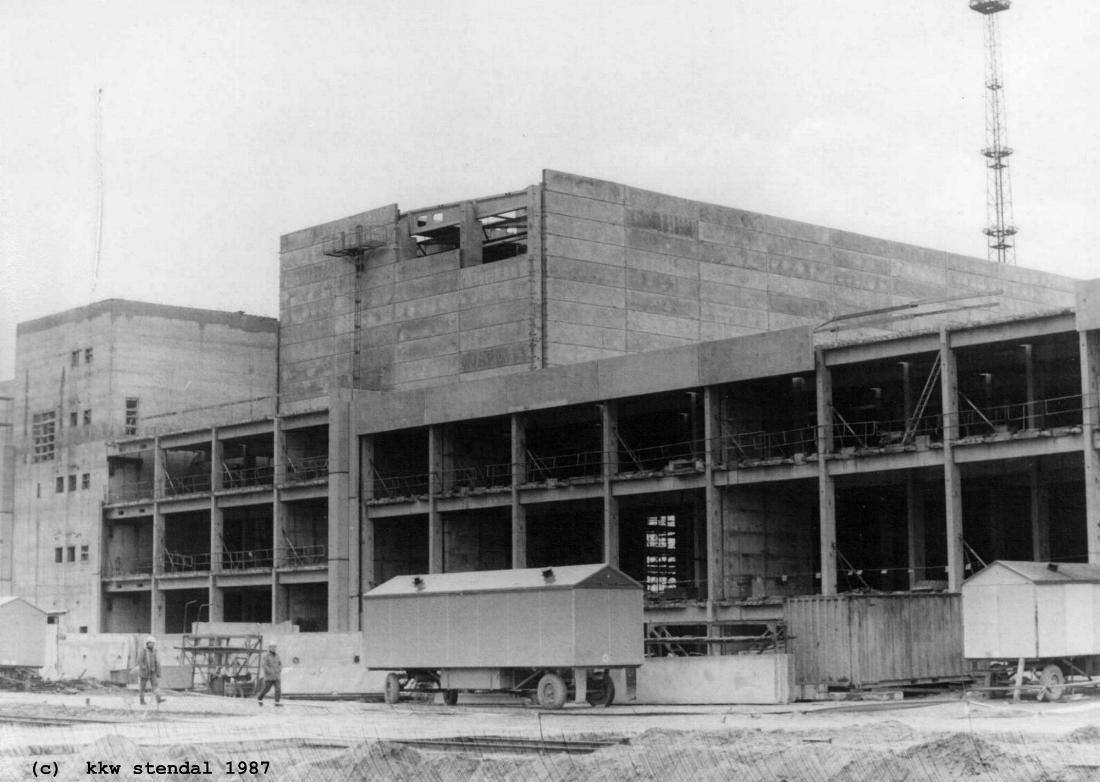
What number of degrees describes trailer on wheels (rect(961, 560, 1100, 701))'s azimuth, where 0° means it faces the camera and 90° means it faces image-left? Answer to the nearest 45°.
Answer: approximately 45°

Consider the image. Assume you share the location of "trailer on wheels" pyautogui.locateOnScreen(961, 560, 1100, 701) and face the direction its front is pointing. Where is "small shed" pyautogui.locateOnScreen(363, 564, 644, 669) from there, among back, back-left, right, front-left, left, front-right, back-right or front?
front-right
